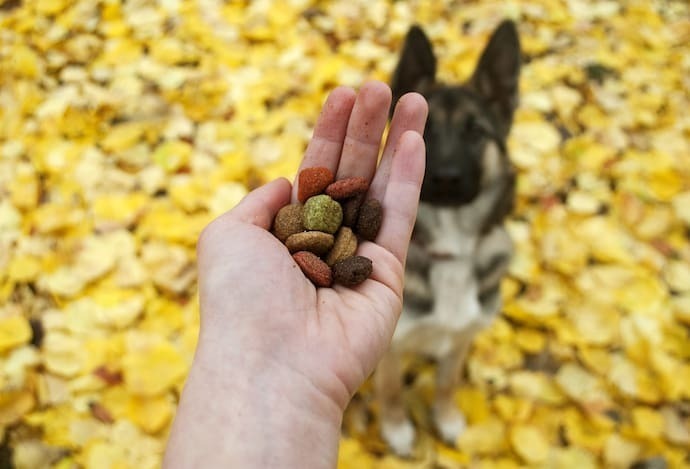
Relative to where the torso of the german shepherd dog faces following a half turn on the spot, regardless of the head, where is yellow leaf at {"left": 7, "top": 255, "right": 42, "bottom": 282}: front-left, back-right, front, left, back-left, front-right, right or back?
left

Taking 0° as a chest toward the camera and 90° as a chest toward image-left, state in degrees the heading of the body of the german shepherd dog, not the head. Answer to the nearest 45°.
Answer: approximately 0°

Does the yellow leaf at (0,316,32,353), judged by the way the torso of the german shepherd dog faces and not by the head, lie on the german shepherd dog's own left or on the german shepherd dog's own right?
on the german shepherd dog's own right

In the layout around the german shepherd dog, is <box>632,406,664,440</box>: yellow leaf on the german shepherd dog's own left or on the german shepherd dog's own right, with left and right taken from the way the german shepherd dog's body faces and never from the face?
on the german shepherd dog's own left

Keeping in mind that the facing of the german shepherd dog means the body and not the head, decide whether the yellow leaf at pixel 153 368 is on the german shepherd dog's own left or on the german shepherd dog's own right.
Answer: on the german shepherd dog's own right
